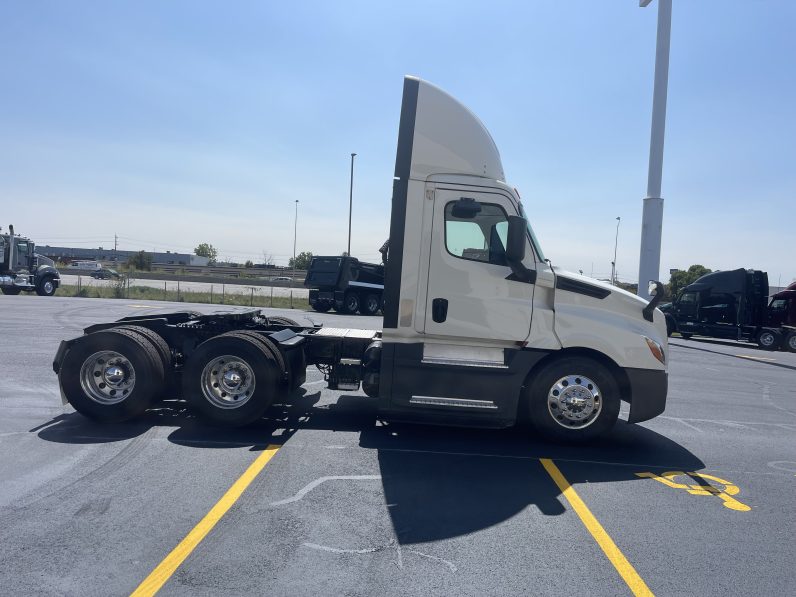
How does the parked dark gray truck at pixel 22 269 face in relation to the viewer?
to the viewer's right

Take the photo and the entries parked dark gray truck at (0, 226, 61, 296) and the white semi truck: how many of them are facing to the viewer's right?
2

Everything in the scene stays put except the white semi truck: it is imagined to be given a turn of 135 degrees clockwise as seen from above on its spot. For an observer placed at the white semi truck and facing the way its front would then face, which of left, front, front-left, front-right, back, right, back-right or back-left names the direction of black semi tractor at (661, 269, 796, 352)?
back

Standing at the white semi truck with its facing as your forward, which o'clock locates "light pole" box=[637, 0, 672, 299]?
The light pole is roughly at 10 o'clock from the white semi truck.

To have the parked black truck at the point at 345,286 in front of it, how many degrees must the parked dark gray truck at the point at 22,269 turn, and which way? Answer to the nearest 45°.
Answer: approximately 45° to its right

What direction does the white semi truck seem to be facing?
to the viewer's right

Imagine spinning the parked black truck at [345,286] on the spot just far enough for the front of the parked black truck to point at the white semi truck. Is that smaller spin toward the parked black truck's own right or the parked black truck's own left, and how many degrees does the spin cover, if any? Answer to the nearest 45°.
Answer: approximately 135° to the parked black truck's own right

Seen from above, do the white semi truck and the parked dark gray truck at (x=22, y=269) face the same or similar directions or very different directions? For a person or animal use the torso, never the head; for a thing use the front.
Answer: same or similar directions

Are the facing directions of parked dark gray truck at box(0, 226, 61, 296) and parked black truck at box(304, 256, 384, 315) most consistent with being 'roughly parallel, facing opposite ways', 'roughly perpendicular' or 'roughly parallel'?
roughly parallel

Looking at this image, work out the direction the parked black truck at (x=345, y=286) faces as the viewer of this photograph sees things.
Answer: facing away from the viewer and to the right of the viewer

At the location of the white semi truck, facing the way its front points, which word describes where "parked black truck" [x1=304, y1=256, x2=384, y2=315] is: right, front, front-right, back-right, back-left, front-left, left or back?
left

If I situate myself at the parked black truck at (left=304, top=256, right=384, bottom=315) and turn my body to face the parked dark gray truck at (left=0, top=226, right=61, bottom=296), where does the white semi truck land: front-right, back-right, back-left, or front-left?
back-left

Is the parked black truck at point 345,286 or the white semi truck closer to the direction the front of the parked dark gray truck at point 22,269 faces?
the parked black truck

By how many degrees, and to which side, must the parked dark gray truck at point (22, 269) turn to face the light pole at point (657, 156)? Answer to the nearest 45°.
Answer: approximately 45° to its right

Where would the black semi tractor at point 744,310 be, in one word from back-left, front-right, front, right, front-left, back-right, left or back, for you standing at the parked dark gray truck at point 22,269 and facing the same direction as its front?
front-right
